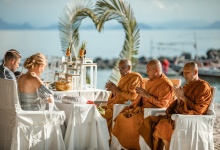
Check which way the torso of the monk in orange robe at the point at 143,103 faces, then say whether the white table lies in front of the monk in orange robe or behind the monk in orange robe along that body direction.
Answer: in front

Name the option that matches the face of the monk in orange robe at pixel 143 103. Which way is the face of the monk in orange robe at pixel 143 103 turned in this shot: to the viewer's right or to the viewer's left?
to the viewer's left

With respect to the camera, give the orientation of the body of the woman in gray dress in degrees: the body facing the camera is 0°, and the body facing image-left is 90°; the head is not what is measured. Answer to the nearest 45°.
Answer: approximately 225°

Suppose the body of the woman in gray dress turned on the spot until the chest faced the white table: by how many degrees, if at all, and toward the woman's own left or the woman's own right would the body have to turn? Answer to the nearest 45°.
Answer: approximately 45° to the woman's own right

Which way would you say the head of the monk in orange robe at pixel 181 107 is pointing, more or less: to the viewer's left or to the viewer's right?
to the viewer's left

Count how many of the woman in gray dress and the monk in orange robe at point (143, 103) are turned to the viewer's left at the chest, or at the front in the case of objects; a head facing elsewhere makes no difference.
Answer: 1

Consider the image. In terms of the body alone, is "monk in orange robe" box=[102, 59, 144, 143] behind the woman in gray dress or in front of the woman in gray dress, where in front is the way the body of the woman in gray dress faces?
in front

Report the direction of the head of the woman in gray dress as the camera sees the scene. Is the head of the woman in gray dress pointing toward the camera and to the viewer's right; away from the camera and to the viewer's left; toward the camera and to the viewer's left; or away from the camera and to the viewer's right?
away from the camera and to the viewer's right

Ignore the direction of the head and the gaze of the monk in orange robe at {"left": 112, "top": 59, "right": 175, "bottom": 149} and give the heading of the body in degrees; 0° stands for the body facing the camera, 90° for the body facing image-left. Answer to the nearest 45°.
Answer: approximately 90°

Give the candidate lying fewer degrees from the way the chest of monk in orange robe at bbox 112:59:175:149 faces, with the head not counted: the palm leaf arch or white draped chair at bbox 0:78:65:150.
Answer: the white draped chair

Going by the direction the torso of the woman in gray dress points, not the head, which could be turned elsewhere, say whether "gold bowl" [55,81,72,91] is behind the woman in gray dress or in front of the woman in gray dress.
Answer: in front
